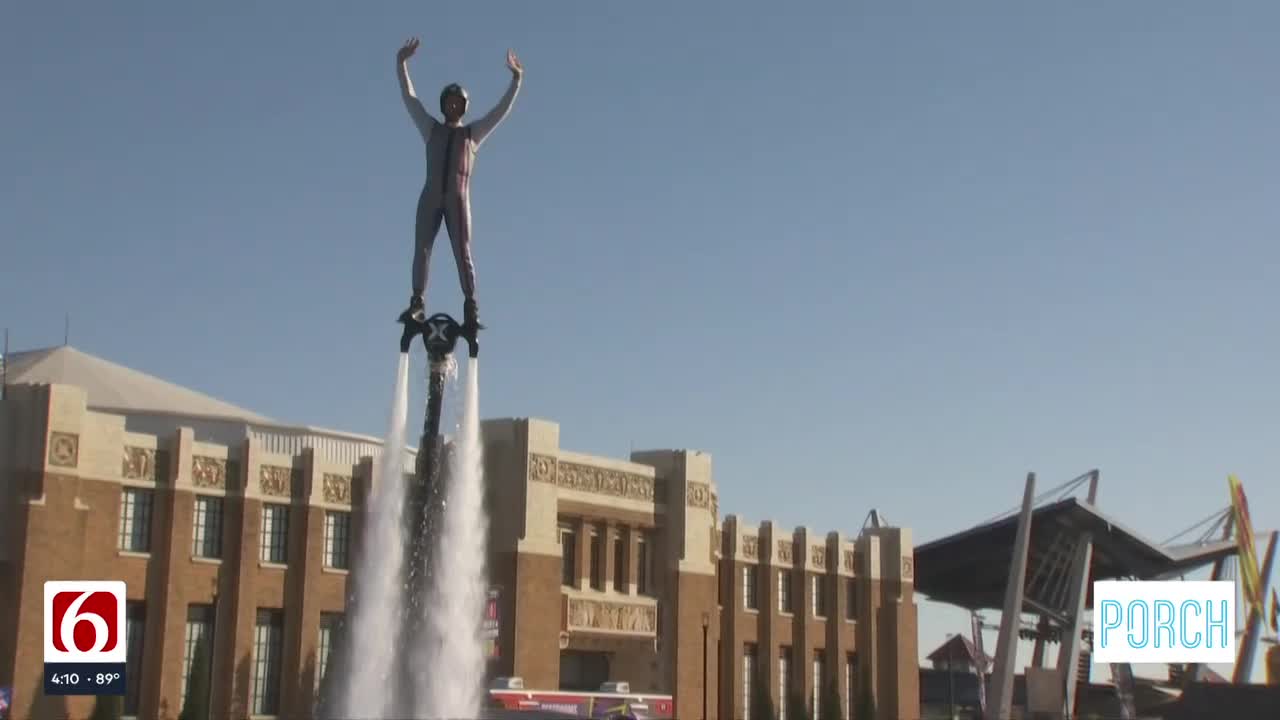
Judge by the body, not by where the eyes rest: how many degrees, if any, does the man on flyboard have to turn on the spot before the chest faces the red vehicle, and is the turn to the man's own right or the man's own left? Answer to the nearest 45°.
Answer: approximately 180°

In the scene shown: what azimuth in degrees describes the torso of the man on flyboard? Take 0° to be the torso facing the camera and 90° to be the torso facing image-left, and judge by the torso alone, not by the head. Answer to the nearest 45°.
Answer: approximately 0°
